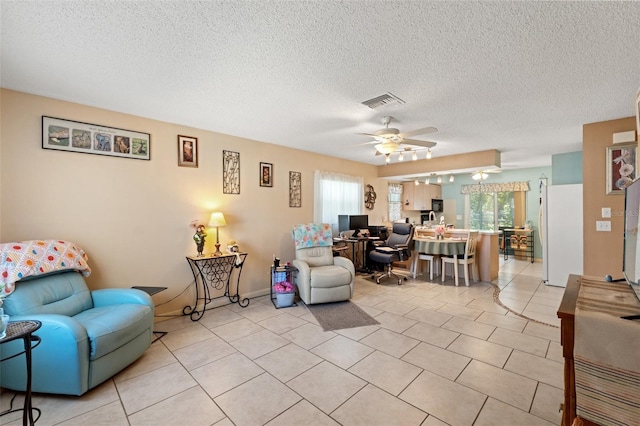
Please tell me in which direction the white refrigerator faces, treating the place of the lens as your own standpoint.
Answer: facing to the left of the viewer

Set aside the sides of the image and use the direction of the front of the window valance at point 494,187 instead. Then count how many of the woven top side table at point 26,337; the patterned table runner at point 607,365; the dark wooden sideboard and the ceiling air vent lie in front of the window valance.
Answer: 4

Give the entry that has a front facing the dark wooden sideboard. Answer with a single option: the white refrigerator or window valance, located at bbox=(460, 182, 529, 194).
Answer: the window valance

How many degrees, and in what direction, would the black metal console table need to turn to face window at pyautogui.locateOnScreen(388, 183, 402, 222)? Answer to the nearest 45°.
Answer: approximately 90° to its left

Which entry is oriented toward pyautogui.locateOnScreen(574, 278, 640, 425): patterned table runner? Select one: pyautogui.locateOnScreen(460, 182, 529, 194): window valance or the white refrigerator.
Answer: the window valance

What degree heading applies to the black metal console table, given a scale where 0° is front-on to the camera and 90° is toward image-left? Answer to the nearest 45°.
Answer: approximately 315°

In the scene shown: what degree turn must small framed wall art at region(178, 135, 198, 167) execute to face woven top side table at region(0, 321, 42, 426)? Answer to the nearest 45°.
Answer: approximately 90° to its right
